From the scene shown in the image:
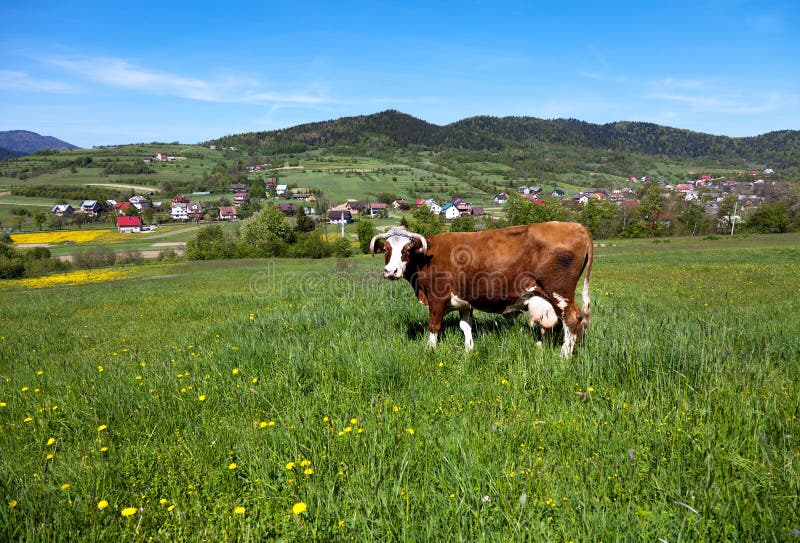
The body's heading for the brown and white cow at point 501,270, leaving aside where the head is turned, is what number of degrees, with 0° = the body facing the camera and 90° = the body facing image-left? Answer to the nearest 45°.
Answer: approximately 90°
